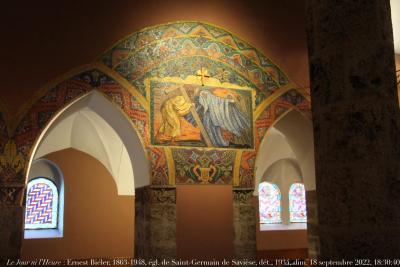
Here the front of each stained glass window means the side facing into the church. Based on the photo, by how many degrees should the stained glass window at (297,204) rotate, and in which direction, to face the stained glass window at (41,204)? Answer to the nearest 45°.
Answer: approximately 45° to its right

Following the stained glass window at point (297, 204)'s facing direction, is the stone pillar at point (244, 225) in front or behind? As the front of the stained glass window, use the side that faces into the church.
in front

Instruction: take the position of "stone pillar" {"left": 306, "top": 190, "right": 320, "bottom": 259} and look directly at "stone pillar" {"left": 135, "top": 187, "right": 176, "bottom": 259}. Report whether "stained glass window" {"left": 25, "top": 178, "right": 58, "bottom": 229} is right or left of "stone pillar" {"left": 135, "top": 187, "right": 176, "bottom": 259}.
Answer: right

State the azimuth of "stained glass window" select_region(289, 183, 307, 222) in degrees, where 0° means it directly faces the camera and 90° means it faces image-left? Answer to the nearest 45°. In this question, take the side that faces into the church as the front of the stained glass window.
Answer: approximately 0°

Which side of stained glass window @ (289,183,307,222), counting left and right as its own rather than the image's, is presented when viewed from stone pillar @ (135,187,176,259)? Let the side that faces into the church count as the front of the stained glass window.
front

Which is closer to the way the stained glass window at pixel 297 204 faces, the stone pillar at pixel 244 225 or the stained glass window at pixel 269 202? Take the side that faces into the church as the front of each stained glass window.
the stone pillar

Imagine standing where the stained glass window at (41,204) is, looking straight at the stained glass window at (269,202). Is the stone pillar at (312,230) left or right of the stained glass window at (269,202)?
right

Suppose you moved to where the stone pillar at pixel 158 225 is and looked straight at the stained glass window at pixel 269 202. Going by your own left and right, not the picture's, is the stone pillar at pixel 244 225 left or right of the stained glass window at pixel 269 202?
right

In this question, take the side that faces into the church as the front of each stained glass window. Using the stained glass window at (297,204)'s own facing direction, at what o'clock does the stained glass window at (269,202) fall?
the stained glass window at (269,202) is roughly at 2 o'clock from the stained glass window at (297,204).
